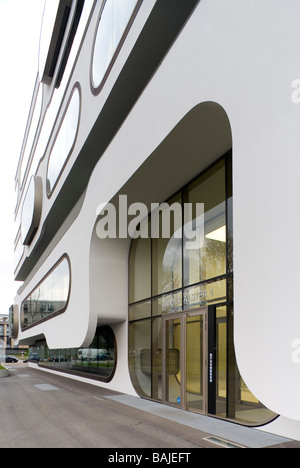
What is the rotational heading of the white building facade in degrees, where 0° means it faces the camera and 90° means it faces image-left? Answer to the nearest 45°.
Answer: approximately 45°
